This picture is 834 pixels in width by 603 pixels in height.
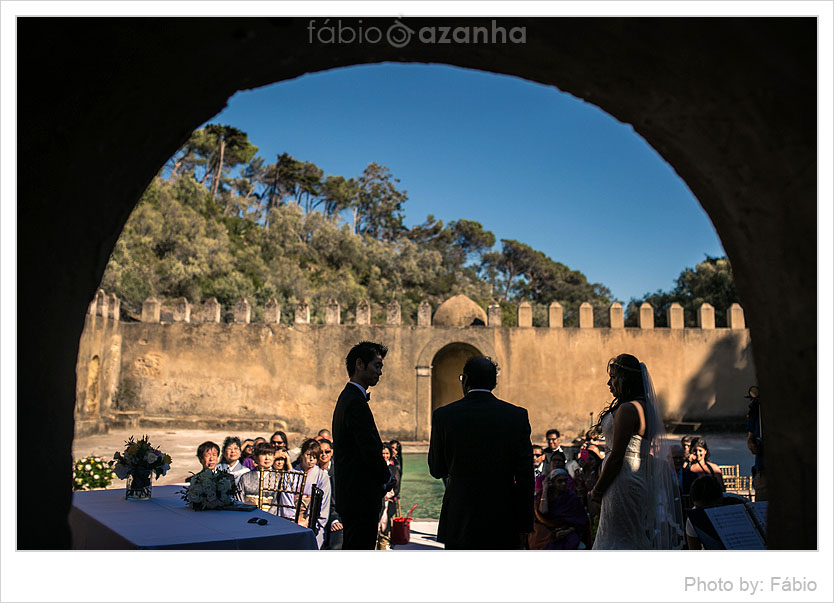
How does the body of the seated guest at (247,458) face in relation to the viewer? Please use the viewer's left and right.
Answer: facing the viewer and to the right of the viewer

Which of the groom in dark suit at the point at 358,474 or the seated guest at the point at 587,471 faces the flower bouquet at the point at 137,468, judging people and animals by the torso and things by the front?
the seated guest

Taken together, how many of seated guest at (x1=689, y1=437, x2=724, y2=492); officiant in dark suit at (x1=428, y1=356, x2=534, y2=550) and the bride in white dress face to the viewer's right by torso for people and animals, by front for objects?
0

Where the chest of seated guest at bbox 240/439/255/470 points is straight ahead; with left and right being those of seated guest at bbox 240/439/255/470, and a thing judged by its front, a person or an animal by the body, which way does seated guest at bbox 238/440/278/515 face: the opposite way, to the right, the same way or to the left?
the same way

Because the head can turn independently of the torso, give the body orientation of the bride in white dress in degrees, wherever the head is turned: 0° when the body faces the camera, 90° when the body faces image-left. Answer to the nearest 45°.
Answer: approximately 90°

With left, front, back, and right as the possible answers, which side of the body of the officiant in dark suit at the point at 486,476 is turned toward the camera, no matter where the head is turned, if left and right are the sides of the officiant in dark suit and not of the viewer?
back

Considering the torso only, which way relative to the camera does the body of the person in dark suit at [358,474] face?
to the viewer's right

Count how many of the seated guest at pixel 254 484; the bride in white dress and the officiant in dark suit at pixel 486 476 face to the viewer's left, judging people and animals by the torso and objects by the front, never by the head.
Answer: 1

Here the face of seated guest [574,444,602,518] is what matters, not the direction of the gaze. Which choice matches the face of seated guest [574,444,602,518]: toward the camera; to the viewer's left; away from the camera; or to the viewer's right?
toward the camera

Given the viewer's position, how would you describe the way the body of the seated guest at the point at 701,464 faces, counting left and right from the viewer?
facing the viewer and to the left of the viewer

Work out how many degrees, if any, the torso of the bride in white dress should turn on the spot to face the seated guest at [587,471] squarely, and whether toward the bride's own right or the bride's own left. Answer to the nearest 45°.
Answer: approximately 90° to the bride's own right

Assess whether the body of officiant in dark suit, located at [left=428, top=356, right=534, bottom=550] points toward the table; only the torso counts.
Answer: no

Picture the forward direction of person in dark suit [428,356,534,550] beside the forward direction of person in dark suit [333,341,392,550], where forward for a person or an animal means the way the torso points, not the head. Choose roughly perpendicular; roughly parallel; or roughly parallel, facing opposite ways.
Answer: roughly perpendicular

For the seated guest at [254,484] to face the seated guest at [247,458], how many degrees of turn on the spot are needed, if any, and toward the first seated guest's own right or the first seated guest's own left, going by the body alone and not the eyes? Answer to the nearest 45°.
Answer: approximately 135° to the first seated guest's own left

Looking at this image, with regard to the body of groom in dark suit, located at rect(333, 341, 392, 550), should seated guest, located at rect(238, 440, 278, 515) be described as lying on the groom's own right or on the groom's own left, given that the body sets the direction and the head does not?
on the groom's own left
